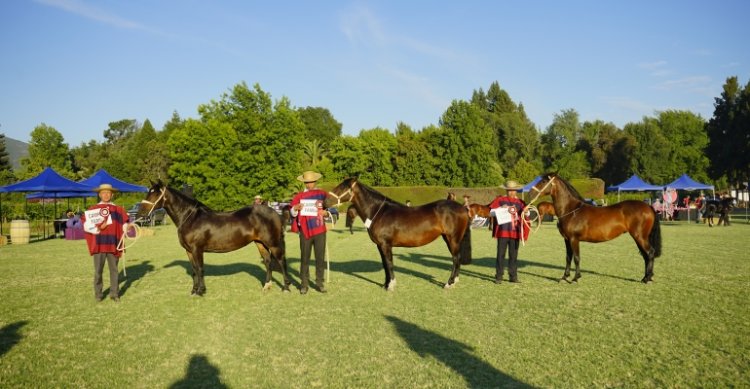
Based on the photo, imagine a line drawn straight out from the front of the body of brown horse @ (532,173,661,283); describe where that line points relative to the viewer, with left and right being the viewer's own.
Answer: facing to the left of the viewer

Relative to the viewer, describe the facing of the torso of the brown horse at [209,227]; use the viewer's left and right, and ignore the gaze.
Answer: facing to the left of the viewer

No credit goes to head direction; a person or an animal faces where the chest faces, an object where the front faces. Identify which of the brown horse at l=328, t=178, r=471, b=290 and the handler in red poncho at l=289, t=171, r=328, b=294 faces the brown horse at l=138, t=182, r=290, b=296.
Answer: the brown horse at l=328, t=178, r=471, b=290

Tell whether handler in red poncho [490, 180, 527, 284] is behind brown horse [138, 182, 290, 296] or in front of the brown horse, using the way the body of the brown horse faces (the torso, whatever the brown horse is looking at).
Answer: behind

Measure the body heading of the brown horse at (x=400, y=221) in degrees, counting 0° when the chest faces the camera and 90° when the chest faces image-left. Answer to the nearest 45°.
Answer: approximately 90°

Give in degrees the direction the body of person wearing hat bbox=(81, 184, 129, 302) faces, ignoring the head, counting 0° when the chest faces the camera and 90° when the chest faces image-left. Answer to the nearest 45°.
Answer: approximately 0°

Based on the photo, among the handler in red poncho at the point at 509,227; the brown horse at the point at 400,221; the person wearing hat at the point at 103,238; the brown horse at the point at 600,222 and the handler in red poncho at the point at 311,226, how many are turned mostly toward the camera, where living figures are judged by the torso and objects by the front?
3

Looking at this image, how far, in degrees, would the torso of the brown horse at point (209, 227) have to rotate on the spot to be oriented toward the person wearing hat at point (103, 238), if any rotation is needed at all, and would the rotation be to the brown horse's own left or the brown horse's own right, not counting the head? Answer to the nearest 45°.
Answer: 0° — it already faces them
